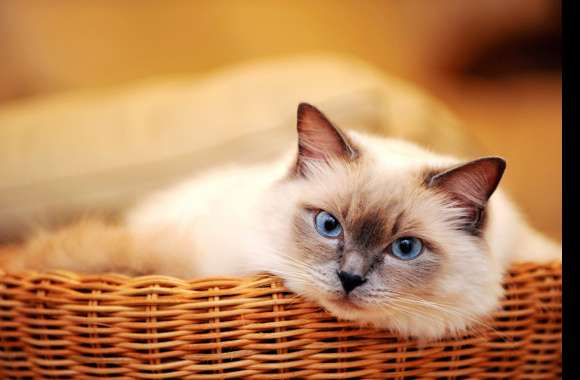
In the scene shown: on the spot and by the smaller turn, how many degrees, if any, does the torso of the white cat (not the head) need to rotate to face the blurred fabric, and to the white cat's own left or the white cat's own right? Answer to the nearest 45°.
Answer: approximately 180°
